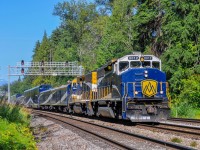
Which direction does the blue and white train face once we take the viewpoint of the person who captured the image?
facing the viewer and to the right of the viewer
